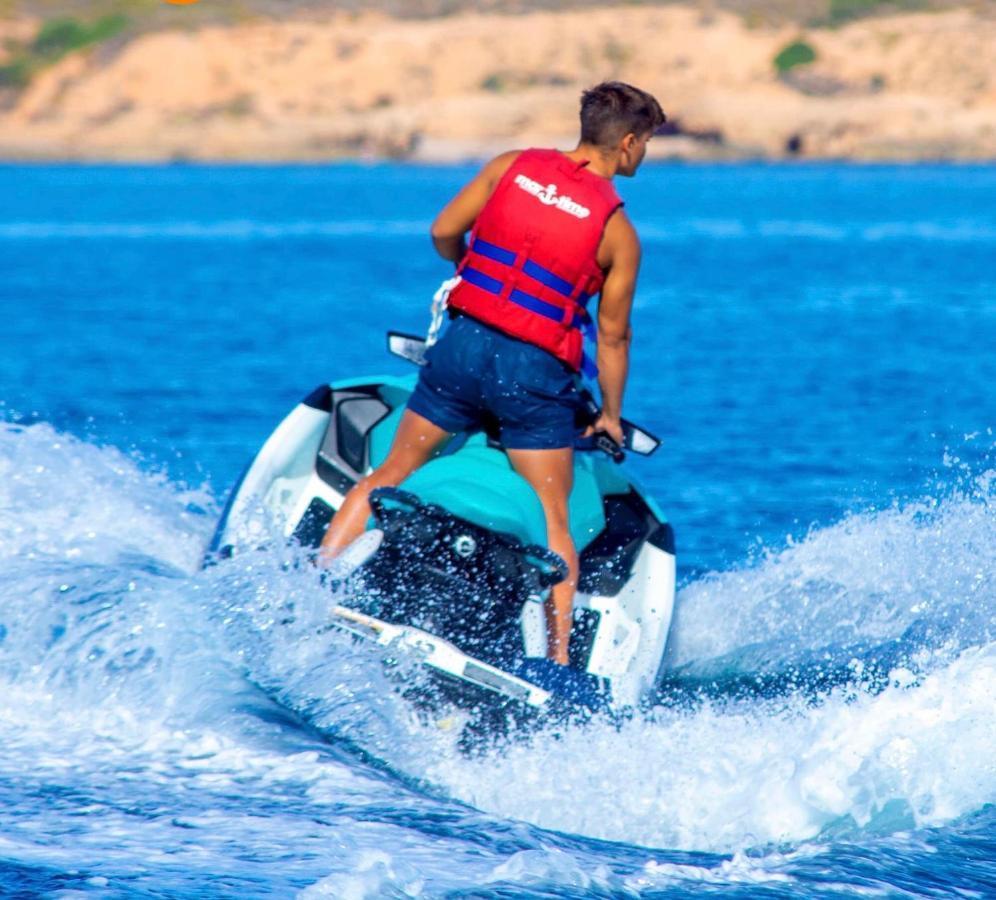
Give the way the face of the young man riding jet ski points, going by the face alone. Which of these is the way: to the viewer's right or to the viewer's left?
to the viewer's right

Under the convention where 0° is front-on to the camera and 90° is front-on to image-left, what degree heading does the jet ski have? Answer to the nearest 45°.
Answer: approximately 180°

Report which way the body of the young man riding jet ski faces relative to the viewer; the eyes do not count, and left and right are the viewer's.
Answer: facing away from the viewer
